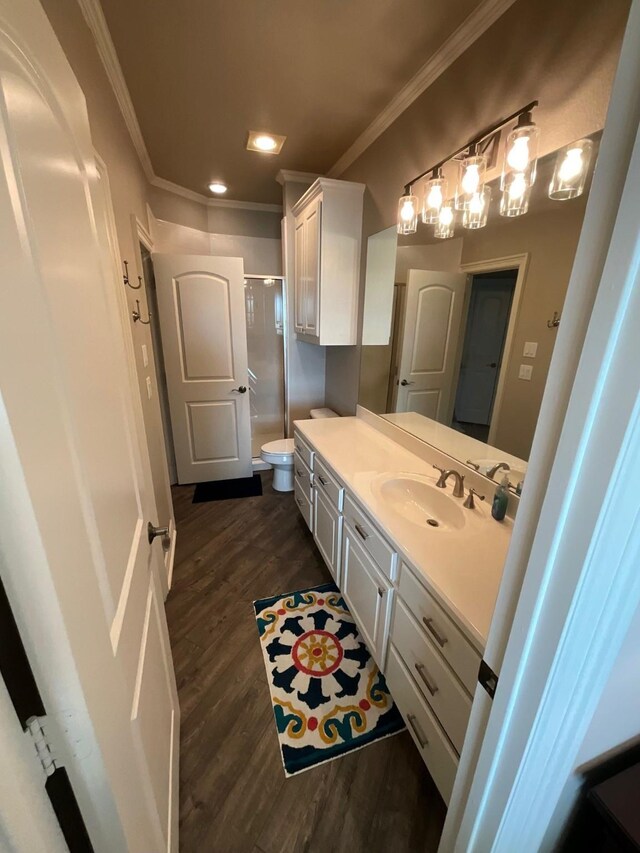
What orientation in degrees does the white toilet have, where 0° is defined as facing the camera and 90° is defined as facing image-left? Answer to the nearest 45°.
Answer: approximately 90°

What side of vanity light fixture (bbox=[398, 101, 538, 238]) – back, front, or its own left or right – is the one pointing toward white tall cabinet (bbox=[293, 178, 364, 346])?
right

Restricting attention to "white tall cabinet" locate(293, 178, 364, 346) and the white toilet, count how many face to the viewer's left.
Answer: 2

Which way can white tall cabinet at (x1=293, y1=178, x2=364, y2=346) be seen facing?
to the viewer's left

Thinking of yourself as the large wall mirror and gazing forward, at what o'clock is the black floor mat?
The black floor mat is roughly at 2 o'clock from the large wall mirror.

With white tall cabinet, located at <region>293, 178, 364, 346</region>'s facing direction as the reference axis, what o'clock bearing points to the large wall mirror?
The large wall mirror is roughly at 8 o'clock from the white tall cabinet.

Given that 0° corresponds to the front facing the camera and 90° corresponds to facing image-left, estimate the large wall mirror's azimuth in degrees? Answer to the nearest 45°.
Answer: approximately 45°

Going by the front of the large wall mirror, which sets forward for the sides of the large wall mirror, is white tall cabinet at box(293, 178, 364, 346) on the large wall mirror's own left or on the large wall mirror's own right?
on the large wall mirror's own right

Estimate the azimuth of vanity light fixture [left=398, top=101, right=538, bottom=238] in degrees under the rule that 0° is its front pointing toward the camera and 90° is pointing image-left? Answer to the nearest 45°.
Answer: approximately 45°
